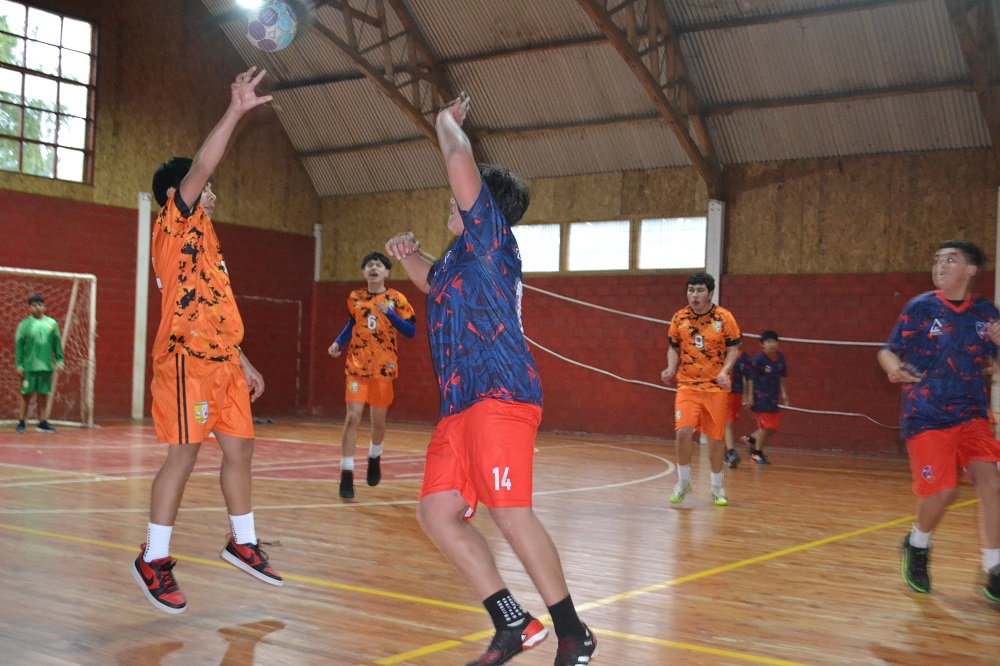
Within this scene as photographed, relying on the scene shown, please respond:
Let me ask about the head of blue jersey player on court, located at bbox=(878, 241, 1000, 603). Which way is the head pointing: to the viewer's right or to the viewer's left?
to the viewer's left

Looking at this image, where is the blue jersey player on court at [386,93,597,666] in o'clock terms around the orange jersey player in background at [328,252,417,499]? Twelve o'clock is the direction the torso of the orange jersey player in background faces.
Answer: The blue jersey player on court is roughly at 12 o'clock from the orange jersey player in background.

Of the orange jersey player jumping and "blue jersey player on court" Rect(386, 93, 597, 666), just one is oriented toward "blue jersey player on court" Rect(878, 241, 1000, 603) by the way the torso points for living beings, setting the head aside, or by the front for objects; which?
the orange jersey player jumping

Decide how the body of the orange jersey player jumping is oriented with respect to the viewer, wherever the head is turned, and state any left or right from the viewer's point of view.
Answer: facing to the right of the viewer

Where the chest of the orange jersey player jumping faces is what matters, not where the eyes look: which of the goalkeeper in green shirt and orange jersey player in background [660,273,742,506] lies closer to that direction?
the orange jersey player in background
